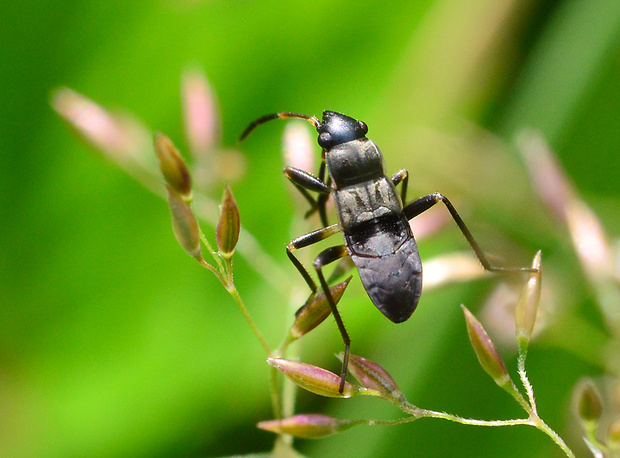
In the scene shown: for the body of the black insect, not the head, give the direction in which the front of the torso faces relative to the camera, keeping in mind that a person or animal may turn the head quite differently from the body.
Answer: away from the camera
